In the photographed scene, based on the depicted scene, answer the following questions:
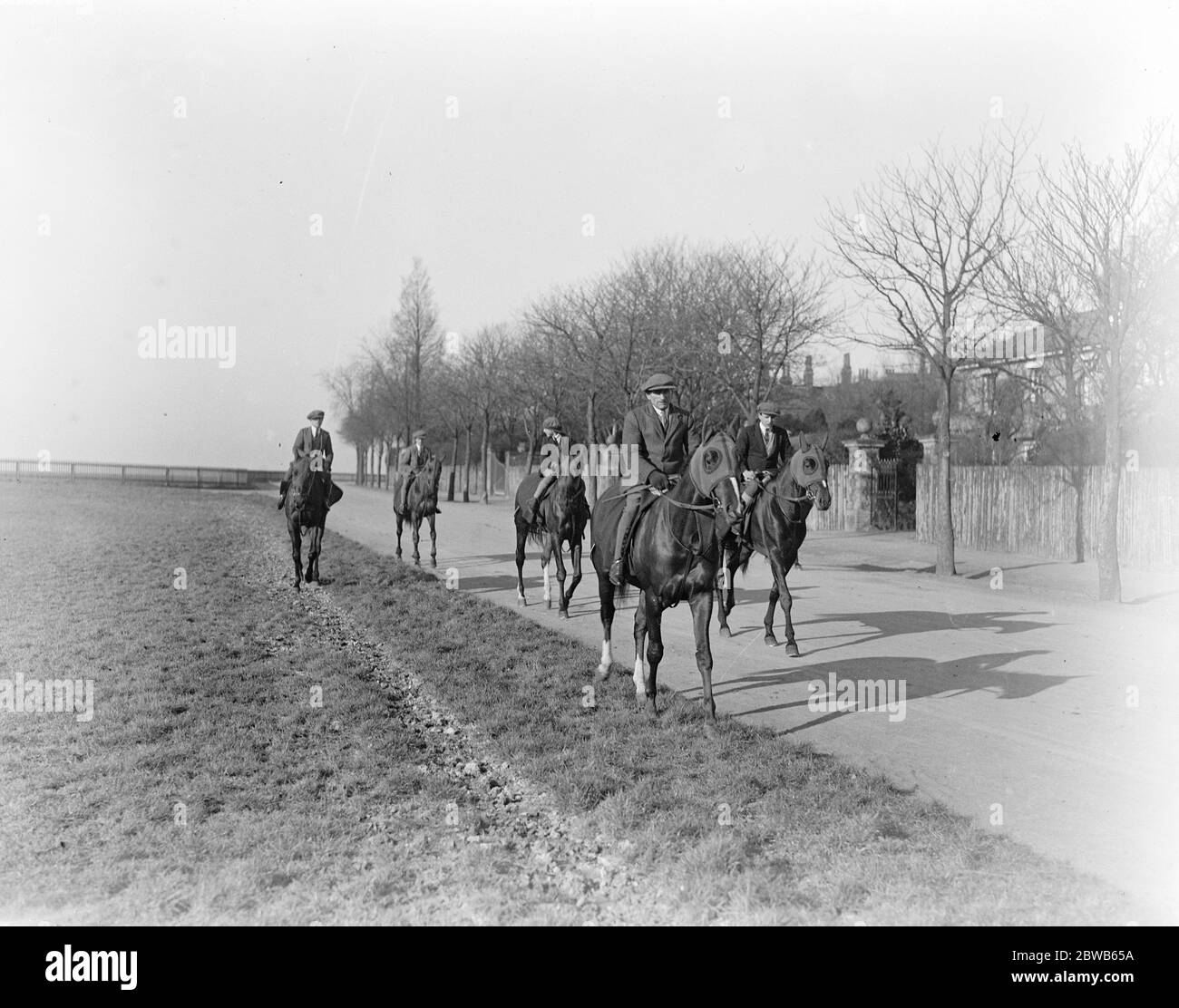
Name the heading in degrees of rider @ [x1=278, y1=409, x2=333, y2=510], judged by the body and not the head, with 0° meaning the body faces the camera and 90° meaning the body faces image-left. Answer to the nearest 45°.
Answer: approximately 0°

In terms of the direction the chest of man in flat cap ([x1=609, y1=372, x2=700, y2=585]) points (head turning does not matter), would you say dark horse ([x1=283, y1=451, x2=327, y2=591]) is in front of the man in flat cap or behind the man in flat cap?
behind

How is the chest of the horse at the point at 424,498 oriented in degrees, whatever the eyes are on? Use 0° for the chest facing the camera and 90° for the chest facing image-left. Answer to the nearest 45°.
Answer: approximately 315°

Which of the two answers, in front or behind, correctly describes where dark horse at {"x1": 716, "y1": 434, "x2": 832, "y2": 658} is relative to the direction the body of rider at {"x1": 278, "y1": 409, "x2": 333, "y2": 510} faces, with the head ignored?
in front

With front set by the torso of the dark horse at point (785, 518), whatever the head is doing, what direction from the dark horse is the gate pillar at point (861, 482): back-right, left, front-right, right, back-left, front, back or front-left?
back-left
